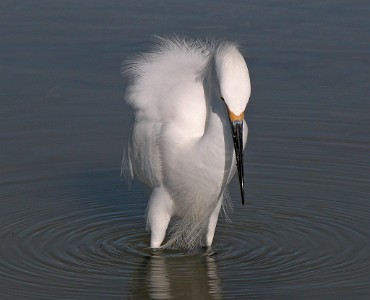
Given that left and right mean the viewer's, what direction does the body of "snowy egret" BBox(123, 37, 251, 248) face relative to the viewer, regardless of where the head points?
facing the viewer and to the right of the viewer
